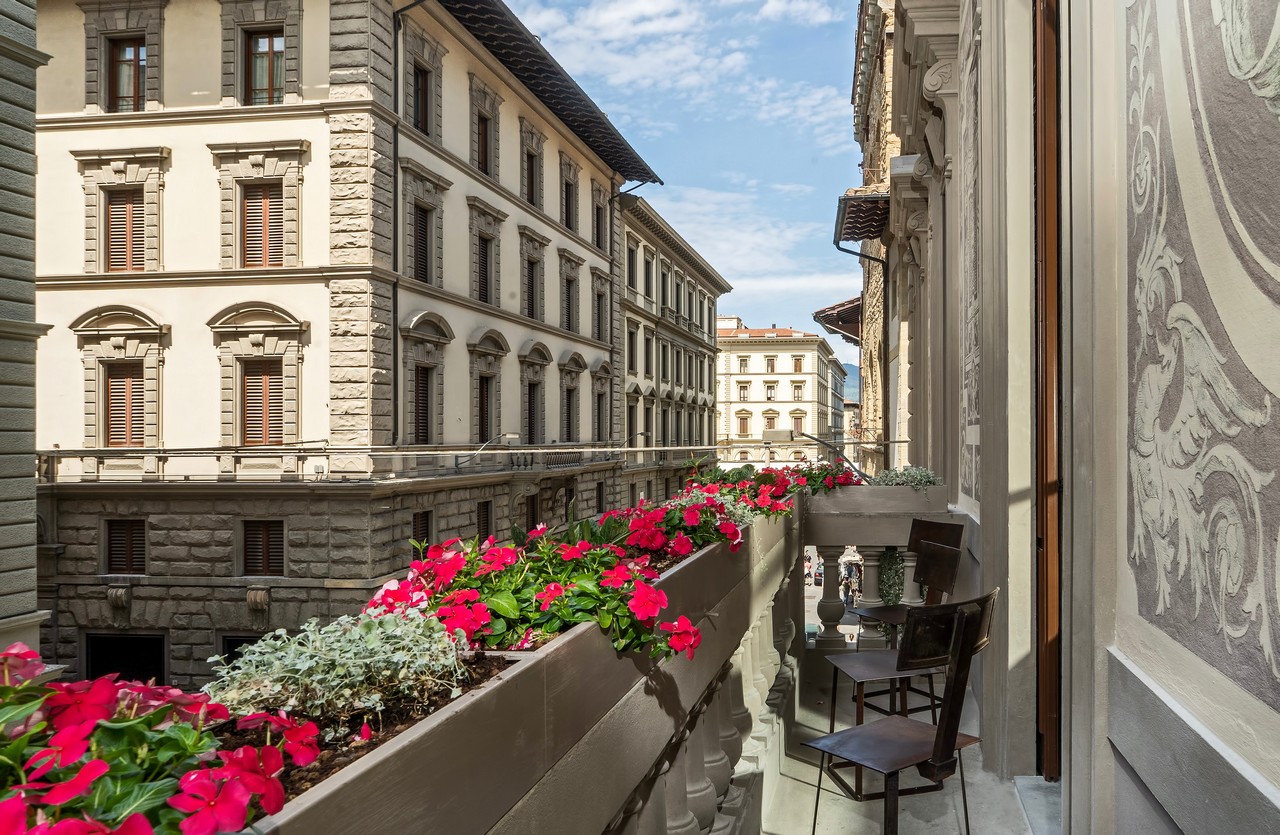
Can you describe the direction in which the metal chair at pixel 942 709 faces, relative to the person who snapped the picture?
facing away from the viewer and to the left of the viewer

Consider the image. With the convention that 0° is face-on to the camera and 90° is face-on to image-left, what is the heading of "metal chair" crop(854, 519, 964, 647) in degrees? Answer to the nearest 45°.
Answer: approximately 45°

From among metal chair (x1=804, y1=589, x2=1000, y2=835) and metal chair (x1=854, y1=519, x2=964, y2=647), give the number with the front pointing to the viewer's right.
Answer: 0

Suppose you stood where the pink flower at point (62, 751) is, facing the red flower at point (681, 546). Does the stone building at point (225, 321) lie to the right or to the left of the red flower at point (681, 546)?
left

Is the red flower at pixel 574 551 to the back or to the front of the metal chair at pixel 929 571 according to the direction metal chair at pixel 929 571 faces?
to the front

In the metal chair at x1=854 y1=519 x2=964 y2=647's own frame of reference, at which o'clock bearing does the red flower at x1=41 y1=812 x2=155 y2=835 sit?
The red flower is roughly at 11 o'clock from the metal chair.

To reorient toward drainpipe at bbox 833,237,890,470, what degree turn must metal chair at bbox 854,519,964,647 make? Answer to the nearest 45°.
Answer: approximately 135° to its right
